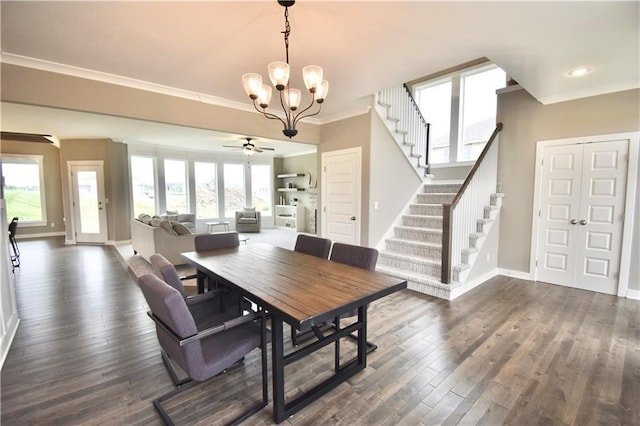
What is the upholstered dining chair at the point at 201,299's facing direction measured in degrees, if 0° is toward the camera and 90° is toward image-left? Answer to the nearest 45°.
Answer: approximately 225°

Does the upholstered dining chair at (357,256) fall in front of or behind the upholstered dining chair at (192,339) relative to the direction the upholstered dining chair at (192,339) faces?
in front

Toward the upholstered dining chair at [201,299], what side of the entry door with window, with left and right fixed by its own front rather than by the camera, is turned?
front

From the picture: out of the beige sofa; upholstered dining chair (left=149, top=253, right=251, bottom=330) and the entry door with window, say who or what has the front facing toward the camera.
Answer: the entry door with window

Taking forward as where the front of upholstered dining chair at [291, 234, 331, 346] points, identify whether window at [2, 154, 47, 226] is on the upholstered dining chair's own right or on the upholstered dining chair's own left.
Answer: on the upholstered dining chair's own right

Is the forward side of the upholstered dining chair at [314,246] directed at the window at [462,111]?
no

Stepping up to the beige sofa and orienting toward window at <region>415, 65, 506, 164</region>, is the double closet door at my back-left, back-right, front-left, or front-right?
front-right

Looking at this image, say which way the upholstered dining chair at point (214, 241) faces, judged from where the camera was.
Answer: facing the viewer and to the right of the viewer

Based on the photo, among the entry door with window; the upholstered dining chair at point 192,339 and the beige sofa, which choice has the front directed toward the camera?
the entry door with window

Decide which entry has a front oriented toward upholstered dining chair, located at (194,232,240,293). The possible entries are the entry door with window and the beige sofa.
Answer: the entry door with window

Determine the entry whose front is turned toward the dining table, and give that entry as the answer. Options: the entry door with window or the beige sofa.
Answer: the entry door with window

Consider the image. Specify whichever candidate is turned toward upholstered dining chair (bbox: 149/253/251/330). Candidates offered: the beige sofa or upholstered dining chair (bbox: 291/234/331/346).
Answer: upholstered dining chair (bbox: 291/234/331/346)

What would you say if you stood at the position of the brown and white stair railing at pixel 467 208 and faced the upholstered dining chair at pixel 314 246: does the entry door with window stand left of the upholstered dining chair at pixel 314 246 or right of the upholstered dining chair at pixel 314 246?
right

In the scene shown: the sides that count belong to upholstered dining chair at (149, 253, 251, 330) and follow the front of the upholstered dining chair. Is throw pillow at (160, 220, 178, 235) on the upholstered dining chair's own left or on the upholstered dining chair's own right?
on the upholstered dining chair's own left

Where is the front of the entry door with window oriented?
toward the camera

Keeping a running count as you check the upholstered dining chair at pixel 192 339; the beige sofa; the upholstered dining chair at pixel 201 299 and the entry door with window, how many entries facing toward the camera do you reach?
1

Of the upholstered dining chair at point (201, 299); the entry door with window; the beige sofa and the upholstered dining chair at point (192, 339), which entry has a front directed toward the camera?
the entry door with window

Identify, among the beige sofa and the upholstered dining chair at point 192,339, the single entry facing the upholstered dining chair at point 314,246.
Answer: the upholstered dining chair at point 192,339

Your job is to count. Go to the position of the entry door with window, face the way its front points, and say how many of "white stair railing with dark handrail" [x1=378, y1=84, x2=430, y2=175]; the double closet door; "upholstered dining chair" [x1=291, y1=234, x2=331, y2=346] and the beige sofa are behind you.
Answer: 0
